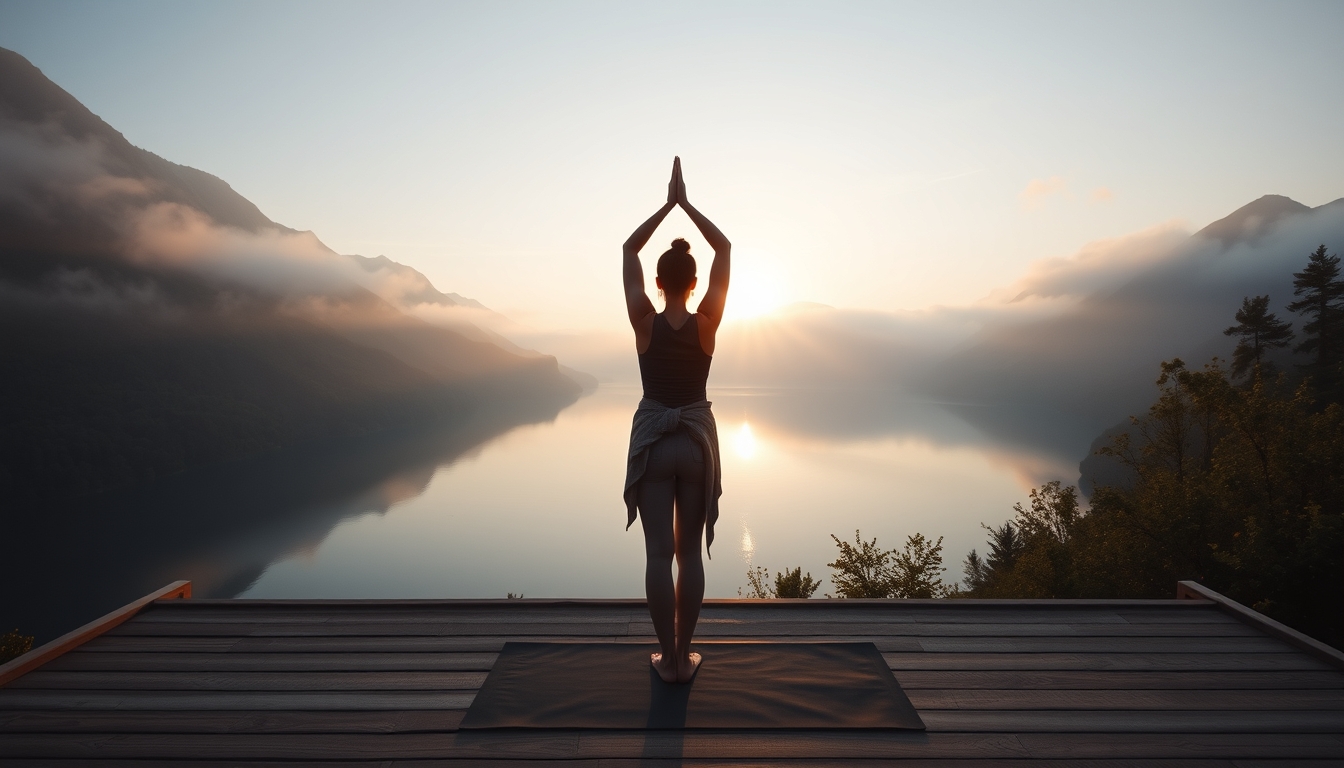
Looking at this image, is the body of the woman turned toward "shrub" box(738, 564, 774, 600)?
yes

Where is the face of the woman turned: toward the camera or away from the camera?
away from the camera

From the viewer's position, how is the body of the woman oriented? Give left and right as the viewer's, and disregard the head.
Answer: facing away from the viewer

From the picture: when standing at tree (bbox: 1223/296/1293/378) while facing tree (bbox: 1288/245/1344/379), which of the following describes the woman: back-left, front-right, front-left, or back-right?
back-right

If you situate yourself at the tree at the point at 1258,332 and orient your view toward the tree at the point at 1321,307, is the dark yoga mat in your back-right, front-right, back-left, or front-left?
back-right

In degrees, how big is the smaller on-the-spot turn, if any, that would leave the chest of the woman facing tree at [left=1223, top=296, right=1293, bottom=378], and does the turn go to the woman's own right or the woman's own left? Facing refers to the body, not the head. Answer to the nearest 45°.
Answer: approximately 45° to the woman's own right
